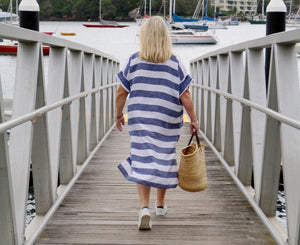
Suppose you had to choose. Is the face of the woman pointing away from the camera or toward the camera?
away from the camera

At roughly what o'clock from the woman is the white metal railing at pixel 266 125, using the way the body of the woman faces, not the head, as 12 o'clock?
The white metal railing is roughly at 3 o'clock from the woman.

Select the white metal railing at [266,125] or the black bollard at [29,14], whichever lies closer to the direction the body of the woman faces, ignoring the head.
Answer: the black bollard

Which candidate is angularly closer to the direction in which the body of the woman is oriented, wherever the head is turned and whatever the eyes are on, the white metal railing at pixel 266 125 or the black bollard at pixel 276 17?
the black bollard

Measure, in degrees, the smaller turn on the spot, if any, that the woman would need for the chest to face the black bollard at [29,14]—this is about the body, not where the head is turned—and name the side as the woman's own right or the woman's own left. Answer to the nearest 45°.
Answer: approximately 45° to the woman's own left

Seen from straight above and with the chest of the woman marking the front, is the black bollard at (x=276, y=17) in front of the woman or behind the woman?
in front

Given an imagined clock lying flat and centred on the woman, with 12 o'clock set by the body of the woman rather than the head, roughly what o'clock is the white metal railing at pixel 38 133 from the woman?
The white metal railing is roughly at 8 o'clock from the woman.

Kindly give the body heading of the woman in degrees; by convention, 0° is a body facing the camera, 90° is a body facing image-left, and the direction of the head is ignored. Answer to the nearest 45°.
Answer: approximately 180°
